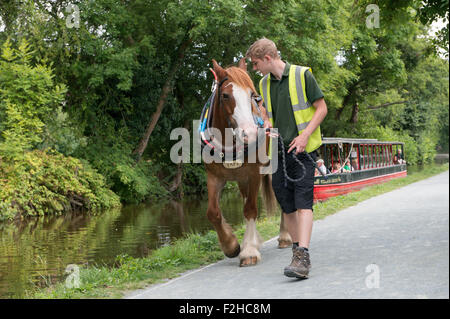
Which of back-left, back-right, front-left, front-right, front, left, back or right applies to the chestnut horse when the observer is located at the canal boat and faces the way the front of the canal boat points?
front-left

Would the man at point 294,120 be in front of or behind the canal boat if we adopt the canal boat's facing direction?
in front

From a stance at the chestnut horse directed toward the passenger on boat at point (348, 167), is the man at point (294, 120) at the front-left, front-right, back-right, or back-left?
back-right

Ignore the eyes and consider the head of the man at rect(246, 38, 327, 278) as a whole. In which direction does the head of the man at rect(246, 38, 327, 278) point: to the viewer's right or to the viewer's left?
to the viewer's left

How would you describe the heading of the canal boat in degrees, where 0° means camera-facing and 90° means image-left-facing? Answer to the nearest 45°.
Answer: approximately 45°
